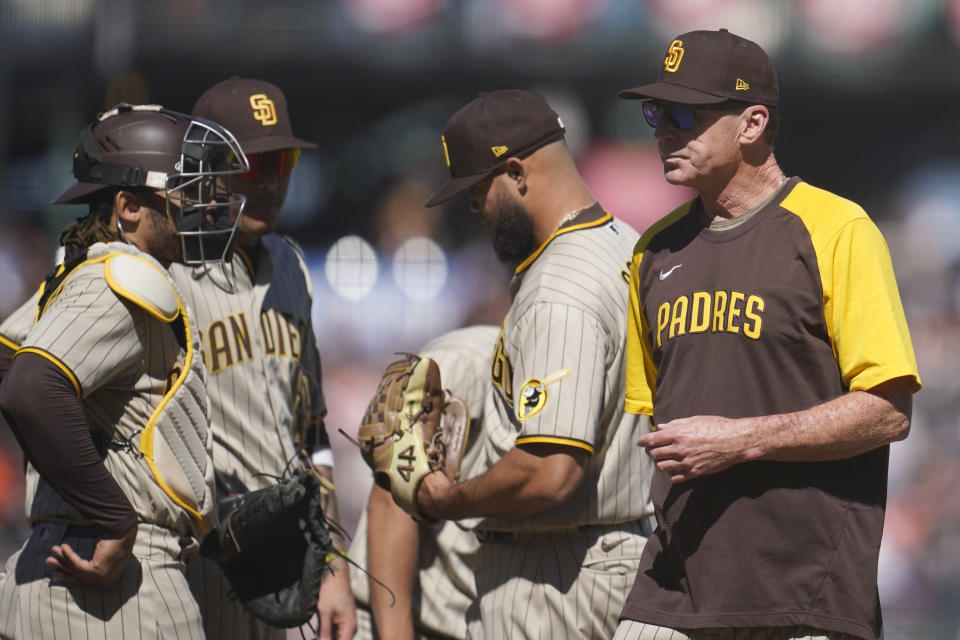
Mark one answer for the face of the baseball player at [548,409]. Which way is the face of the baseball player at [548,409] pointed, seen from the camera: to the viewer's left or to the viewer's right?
to the viewer's left

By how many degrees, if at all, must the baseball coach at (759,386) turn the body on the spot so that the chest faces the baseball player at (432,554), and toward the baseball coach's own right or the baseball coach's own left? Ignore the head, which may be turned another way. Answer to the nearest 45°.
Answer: approximately 90° to the baseball coach's own right

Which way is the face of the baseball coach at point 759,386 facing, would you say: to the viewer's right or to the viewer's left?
to the viewer's left

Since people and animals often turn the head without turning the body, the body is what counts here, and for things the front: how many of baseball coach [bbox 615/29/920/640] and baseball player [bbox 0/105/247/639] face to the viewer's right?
1

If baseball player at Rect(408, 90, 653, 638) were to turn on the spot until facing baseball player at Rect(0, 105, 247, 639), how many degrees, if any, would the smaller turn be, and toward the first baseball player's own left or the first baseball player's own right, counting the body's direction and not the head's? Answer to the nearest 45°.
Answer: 0° — they already face them

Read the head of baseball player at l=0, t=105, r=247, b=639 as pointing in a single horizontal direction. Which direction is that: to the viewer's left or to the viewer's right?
to the viewer's right

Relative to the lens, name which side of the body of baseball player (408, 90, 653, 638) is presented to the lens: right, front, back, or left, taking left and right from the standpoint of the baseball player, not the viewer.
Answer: left

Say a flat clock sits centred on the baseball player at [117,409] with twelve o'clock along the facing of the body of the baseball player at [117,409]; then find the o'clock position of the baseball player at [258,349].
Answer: the baseball player at [258,349] is roughly at 10 o'clock from the baseball player at [117,409].

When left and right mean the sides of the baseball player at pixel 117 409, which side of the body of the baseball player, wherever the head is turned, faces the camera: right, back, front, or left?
right
